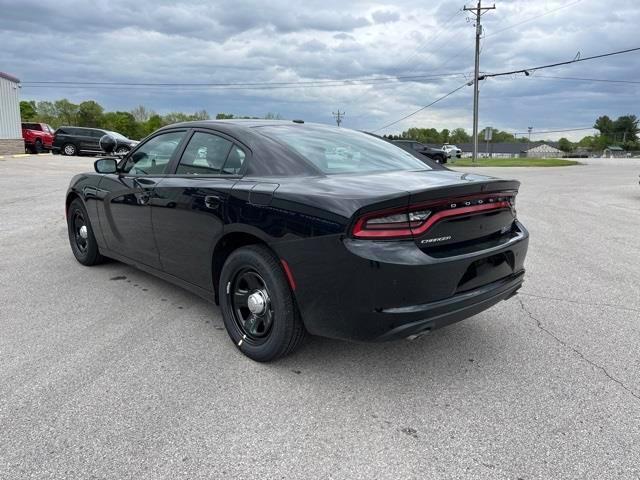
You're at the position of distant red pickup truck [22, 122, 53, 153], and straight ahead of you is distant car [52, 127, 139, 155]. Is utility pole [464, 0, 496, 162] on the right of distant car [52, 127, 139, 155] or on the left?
left

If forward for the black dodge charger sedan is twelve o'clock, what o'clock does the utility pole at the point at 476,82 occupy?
The utility pole is roughly at 2 o'clock from the black dodge charger sedan.

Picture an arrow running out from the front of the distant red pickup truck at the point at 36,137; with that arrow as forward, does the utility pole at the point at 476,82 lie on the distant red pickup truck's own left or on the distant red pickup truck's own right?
on the distant red pickup truck's own right

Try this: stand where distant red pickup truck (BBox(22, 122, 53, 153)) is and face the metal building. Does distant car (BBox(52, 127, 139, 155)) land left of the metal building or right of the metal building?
left

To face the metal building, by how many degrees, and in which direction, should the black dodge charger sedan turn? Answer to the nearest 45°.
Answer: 0° — it already faces it

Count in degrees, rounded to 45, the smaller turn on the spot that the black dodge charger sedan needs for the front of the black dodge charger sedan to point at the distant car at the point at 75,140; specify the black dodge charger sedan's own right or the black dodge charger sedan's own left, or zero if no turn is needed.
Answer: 0° — it already faces it

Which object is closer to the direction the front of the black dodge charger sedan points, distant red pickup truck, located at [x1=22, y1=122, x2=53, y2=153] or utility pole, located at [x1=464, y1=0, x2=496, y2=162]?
the distant red pickup truck

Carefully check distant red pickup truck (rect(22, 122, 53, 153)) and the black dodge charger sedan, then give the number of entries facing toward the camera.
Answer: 0

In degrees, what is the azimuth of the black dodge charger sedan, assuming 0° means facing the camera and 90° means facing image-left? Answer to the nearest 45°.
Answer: approximately 135°
